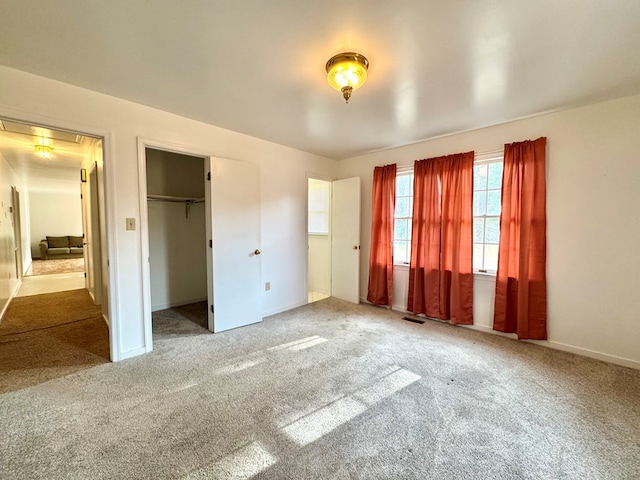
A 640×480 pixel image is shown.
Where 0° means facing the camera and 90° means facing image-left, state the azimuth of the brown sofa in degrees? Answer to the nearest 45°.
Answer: approximately 0°

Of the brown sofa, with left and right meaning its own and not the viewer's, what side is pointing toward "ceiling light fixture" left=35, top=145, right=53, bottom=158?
front

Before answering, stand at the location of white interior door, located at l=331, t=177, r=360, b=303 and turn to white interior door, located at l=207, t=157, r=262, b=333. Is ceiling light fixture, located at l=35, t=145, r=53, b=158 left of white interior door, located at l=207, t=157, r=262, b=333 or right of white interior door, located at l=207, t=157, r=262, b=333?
right

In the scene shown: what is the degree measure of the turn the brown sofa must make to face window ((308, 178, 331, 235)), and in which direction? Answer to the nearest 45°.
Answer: approximately 45° to its left

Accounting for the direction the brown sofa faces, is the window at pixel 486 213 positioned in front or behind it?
in front

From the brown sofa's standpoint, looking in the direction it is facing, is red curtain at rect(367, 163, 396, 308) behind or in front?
in front

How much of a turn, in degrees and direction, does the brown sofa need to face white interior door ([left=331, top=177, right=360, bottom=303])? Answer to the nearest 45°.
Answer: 0° — it already faces it
